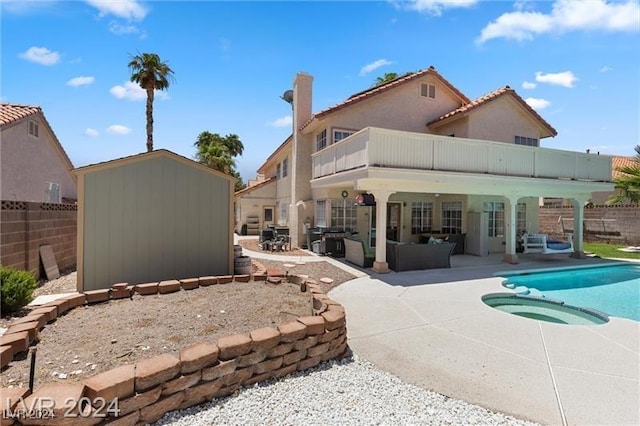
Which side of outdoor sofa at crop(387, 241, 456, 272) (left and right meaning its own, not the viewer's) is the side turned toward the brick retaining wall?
back

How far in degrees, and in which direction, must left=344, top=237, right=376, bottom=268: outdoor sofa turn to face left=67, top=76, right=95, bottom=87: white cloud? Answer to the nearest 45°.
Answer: approximately 135° to its left

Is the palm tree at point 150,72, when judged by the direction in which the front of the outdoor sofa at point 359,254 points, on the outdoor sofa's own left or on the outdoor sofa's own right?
on the outdoor sofa's own left

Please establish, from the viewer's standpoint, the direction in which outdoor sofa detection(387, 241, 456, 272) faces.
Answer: facing away from the viewer

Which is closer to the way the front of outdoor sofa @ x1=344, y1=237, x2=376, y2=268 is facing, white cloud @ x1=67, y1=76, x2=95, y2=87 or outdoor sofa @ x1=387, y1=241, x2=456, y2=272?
the outdoor sofa

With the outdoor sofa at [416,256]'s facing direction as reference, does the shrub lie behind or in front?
behind

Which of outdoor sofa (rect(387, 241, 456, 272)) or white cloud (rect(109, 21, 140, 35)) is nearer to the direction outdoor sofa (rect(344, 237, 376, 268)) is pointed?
the outdoor sofa
